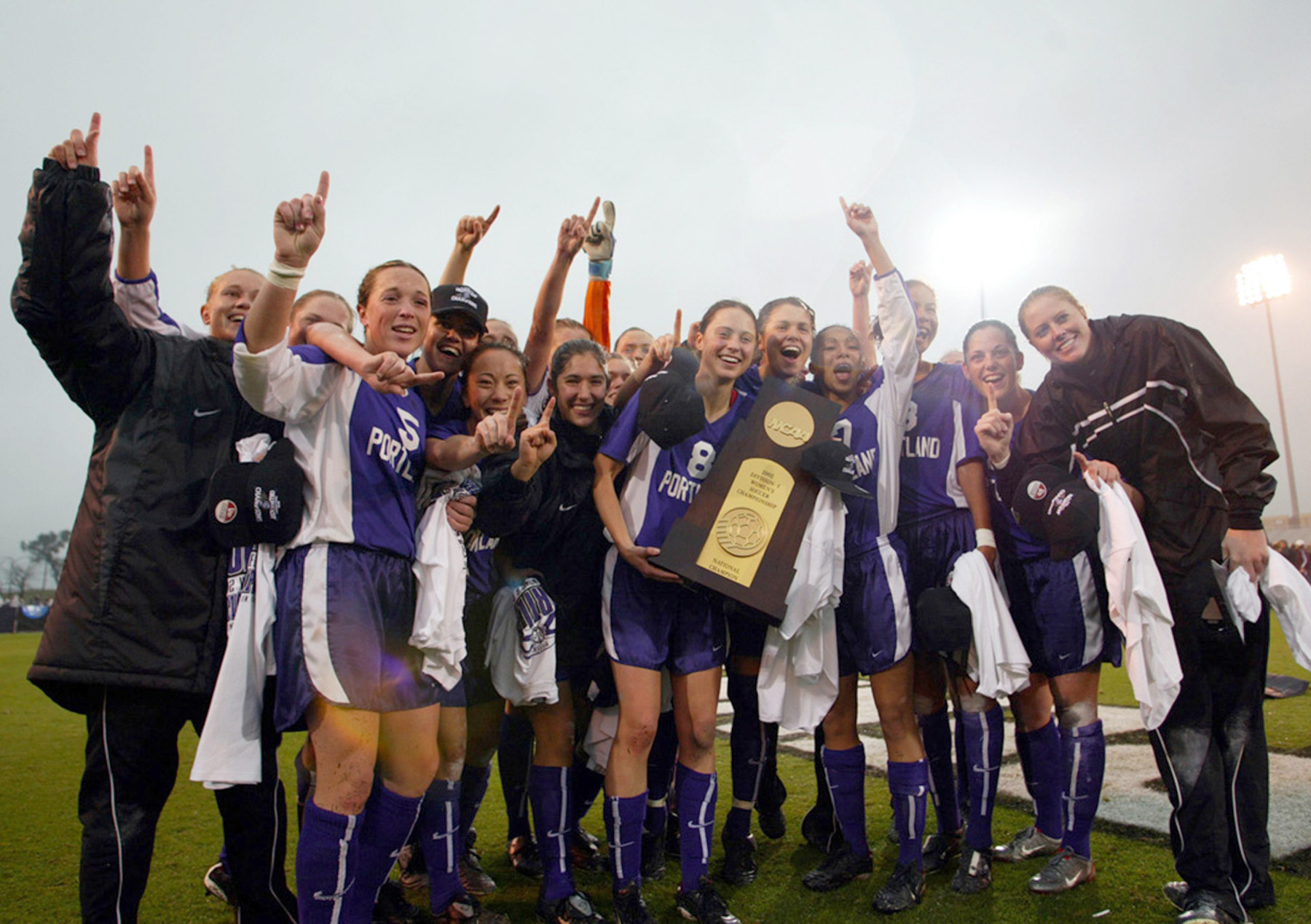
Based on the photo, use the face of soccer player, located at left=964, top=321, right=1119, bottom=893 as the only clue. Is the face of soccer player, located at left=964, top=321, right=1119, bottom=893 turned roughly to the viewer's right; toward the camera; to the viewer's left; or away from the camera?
toward the camera

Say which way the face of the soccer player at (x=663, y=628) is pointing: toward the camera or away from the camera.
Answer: toward the camera

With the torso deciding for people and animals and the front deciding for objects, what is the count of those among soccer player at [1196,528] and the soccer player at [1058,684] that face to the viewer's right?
0

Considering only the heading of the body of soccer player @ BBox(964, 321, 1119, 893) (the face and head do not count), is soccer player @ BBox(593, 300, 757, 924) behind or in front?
in front

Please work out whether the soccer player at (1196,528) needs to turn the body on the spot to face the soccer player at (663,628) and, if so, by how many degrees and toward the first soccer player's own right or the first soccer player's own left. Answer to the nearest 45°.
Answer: approximately 45° to the first soccer player's own right

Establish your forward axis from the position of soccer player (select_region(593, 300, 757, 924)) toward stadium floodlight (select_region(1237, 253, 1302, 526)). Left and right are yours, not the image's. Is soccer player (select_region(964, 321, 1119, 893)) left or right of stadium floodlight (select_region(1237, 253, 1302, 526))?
right

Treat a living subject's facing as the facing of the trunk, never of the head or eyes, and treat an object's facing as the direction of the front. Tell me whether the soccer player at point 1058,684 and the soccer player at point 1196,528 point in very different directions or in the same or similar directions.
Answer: same or similar directions

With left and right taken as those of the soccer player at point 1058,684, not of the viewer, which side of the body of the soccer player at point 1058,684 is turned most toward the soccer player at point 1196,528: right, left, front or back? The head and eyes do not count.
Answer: left

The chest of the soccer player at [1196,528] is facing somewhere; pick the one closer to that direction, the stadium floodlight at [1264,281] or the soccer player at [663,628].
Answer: the soccer player

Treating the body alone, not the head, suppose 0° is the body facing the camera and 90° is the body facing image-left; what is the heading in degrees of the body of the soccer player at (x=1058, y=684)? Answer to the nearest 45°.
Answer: approximately 45°

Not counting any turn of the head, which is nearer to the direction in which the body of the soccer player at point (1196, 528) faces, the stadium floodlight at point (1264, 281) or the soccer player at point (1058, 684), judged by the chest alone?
the soccer player

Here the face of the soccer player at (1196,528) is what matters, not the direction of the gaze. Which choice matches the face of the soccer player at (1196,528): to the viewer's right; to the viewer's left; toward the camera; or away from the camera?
toward the camera

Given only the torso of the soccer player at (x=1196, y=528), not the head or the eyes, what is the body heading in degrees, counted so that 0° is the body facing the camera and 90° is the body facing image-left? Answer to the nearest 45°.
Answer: approximately 45°

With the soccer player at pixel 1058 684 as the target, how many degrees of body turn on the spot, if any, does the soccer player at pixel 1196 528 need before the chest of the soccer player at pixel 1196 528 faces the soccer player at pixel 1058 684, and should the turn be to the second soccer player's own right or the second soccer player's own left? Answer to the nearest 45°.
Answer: approximately 90° to the second soccer player's own right

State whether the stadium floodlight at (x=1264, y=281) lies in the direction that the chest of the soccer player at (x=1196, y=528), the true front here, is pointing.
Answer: no
